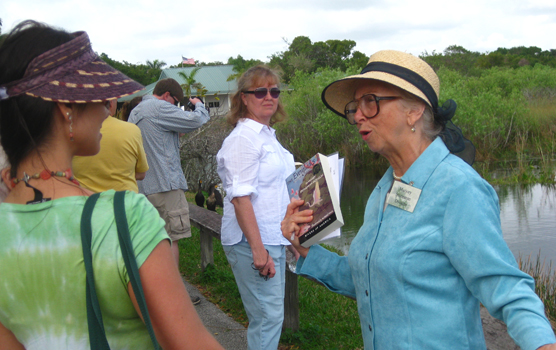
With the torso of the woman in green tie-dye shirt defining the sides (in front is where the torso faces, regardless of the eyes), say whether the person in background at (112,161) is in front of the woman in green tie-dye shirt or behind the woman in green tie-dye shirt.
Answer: in front

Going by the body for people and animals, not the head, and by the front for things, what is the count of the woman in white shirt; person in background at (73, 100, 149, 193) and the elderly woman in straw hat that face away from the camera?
1

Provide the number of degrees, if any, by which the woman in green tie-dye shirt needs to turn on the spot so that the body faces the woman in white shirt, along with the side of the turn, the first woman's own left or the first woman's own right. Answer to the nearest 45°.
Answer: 0° — they already face them

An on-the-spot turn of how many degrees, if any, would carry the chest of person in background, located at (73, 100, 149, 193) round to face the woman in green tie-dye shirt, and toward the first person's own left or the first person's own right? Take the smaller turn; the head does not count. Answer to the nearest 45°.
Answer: approximately 180°

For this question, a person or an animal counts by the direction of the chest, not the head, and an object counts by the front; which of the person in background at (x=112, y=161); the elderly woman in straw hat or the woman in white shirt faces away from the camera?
the person in background

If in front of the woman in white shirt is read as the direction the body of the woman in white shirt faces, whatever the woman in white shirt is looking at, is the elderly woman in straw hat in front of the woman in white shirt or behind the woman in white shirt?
in front

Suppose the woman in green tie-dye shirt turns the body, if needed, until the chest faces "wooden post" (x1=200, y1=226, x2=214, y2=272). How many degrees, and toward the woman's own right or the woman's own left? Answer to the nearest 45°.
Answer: approximately 45° to the woman's own left

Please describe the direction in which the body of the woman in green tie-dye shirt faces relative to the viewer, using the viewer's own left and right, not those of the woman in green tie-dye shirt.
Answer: facing away from the viewer and to the right of the viewer

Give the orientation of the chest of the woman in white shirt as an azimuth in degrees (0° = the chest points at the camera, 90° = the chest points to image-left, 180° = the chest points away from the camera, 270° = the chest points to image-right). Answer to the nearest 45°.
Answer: approximately 315°

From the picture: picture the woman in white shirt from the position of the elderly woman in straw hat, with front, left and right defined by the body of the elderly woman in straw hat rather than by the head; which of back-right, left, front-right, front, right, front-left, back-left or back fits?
right

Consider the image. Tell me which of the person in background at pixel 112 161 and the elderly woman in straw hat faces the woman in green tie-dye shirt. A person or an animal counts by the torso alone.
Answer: the elderly woman in straw hat

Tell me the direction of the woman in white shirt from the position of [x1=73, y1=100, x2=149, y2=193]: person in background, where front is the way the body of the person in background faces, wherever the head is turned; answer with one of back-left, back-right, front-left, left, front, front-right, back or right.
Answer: back-right

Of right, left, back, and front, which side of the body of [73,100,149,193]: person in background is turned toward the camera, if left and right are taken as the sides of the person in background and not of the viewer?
back

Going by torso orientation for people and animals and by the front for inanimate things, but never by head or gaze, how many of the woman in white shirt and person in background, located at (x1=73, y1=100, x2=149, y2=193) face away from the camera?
1

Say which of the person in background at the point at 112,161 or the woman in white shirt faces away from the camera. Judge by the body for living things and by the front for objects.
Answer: the person in background
